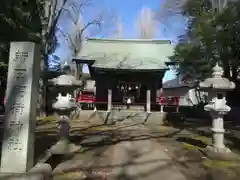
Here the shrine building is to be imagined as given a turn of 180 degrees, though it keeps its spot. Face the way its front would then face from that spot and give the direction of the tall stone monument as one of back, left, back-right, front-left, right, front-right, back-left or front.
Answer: back

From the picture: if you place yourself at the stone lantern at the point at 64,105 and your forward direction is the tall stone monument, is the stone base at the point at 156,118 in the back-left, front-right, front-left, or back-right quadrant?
back-left

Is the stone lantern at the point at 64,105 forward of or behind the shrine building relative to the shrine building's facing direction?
forward

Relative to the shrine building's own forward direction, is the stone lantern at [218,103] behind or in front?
in front

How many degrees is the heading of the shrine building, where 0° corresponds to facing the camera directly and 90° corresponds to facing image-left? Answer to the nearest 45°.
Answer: approximately 0°
